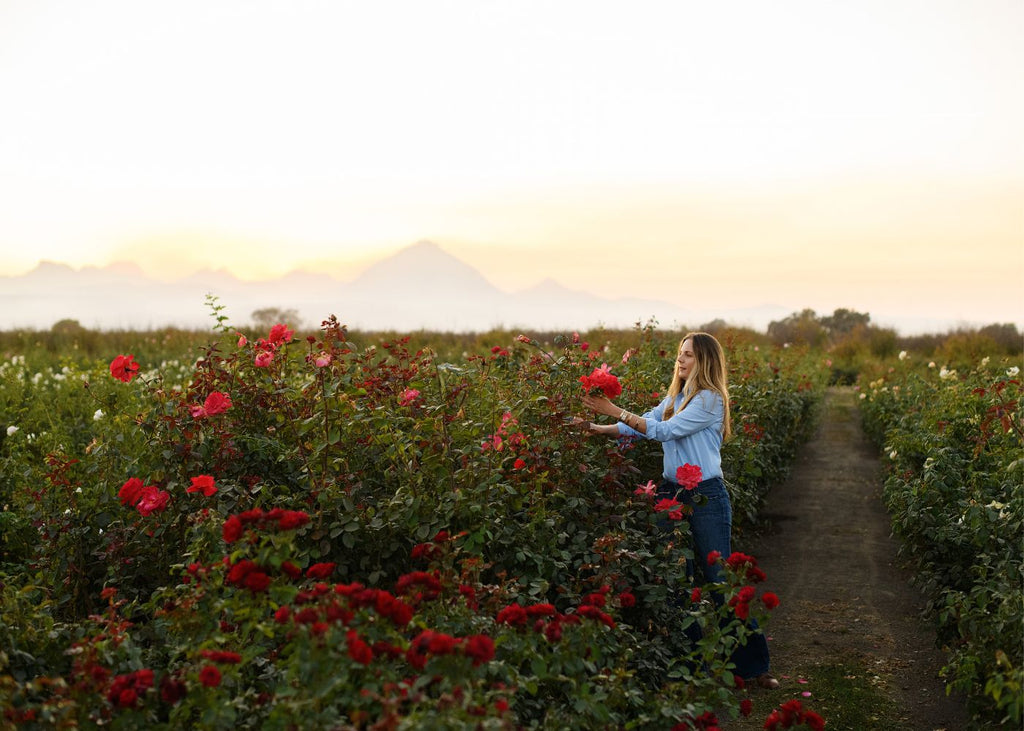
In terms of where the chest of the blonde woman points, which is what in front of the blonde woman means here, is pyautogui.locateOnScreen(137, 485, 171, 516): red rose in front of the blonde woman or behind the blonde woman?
in front

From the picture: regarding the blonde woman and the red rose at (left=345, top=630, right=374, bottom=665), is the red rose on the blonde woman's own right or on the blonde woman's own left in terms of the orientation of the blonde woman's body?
on the blonde woman's own left

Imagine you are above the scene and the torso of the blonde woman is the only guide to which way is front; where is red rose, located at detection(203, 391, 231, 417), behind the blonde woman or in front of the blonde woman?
in front

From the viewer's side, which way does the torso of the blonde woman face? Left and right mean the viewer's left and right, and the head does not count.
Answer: facing to the left of the viewer

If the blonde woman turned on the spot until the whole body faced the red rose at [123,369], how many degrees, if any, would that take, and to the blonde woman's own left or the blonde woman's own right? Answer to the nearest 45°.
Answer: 0° — they already face it

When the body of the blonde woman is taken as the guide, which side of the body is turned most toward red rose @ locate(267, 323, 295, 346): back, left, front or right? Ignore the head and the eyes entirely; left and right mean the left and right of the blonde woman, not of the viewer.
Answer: front

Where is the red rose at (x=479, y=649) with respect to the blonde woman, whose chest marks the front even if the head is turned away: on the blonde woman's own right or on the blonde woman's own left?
on the blonde woman's own left

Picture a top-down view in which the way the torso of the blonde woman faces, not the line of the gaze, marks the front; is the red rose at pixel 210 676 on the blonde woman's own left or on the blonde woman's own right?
on the blonde woman's own left

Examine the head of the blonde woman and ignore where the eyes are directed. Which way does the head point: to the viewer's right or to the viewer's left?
to the viewer's left

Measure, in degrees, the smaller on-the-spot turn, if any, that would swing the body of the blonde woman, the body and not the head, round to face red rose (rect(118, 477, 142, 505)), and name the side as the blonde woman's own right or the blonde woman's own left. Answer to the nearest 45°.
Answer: approximately 45° to the blonde woman's own left

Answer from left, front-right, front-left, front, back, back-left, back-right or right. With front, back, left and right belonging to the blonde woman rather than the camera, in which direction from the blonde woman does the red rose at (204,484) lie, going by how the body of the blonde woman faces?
front-left

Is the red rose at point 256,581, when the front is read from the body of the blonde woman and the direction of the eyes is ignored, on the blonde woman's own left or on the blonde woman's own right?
on the blonde woman's own left
